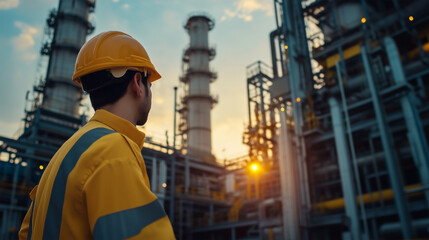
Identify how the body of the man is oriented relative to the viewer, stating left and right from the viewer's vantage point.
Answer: facing away from the viewer and to the right of the viewer

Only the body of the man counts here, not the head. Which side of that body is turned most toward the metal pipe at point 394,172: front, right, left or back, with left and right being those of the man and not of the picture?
front

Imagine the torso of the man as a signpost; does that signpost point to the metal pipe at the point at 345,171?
yes

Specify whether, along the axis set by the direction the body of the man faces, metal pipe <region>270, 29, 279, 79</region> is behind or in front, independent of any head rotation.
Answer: in front

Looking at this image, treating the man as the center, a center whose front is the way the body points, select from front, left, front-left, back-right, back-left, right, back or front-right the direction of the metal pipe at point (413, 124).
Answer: front

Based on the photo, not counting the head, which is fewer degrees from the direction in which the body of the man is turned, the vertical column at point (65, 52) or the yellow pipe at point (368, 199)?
the yellow pipe

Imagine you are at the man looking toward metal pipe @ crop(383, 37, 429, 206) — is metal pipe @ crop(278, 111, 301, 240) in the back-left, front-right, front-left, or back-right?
front-left

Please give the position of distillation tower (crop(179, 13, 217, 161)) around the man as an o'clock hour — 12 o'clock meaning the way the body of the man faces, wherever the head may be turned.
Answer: The distillation tower is roughly at 11 o'clock from the man.

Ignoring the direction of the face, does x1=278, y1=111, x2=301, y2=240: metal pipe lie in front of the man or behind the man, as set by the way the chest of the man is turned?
in front

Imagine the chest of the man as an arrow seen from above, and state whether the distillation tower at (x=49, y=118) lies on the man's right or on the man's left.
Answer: on the man's left

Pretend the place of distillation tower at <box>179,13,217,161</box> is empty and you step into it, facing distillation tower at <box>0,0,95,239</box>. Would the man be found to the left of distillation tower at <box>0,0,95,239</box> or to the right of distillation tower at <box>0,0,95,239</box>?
left
